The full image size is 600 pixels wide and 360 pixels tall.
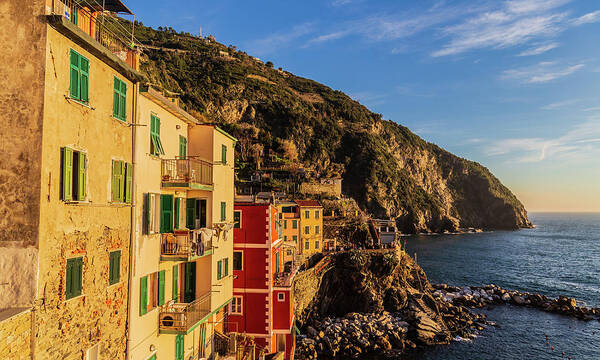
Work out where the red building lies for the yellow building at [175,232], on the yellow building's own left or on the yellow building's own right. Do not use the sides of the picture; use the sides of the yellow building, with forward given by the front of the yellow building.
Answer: on the yellow building's own left

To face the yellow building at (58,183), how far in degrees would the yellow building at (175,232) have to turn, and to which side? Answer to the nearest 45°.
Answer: approximately 45° to its right

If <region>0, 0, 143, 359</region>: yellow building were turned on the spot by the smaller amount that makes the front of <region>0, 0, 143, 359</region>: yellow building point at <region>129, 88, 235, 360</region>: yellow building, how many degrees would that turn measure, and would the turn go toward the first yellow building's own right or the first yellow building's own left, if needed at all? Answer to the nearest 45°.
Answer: approximately 90° to the first yellow building's own left

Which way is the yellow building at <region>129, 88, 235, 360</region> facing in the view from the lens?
facing the viewer and to the right of the viewer
